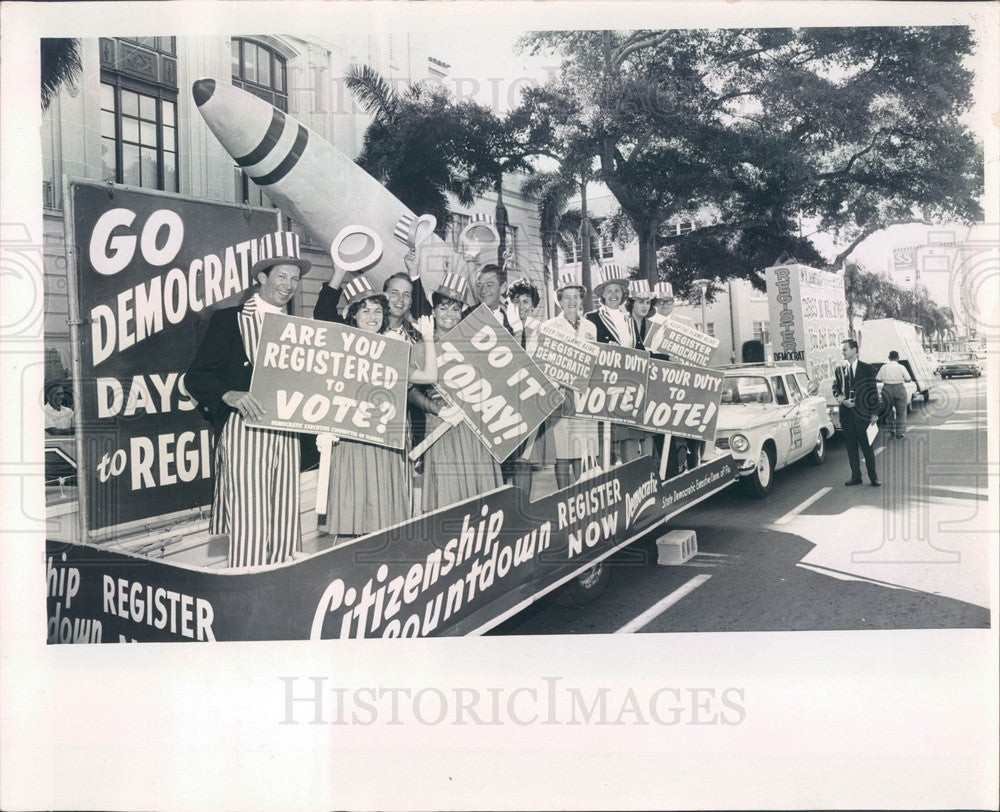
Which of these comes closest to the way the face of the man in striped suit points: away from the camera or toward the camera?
toward the camera

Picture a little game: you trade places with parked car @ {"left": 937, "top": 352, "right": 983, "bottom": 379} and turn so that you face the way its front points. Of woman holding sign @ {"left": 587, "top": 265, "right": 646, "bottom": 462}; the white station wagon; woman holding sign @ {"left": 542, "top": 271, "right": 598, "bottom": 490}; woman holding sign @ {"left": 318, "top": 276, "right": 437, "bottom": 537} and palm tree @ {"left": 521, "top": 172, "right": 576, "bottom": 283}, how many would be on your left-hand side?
0

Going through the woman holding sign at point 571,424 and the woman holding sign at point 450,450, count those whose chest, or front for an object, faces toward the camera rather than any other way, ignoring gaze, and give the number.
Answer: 2

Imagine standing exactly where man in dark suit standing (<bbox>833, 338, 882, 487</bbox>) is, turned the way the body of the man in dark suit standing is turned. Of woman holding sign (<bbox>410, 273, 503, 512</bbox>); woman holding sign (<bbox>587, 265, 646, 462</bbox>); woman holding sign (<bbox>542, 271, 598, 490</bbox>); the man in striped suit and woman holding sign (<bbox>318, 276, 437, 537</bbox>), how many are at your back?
0

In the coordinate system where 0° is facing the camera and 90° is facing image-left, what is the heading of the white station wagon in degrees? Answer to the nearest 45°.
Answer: approximately 45°

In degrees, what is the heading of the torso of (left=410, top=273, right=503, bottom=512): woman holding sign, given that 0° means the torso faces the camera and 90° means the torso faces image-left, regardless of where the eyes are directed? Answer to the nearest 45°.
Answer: approximately 0°

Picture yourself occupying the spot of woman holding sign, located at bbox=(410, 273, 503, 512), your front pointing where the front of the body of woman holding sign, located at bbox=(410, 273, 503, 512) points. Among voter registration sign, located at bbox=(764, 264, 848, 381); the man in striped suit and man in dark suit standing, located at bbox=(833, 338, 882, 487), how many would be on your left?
2

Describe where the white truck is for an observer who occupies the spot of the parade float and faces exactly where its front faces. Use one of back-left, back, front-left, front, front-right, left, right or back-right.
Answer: back-left

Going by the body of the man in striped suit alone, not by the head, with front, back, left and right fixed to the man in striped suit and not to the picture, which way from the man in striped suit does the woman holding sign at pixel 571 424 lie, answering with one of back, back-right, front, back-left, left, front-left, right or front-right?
front-left

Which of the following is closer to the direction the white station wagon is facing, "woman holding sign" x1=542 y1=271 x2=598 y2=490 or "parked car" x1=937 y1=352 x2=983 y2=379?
the woman holding sign

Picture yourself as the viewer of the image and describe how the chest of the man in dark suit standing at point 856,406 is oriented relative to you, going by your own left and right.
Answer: facing the viewer and to the left of the viewer

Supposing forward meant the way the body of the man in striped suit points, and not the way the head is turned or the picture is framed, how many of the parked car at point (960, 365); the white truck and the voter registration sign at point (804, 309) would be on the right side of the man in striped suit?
0

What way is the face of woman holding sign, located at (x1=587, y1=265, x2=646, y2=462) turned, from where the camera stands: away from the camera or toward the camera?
toward the camera

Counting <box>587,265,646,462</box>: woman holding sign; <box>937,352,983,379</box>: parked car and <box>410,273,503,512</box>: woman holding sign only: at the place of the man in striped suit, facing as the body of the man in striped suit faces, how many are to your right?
0

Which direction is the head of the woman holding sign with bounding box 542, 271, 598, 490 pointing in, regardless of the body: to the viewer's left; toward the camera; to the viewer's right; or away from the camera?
toward the camera

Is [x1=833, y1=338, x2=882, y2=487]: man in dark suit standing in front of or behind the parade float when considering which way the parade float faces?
behind
